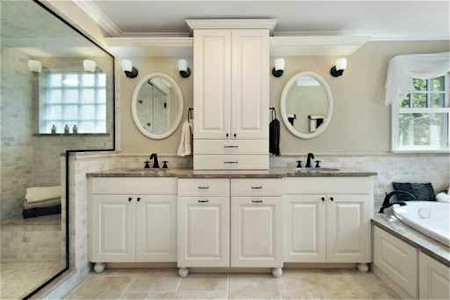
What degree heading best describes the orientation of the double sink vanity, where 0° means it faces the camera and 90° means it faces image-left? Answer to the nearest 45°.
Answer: approximately 0°

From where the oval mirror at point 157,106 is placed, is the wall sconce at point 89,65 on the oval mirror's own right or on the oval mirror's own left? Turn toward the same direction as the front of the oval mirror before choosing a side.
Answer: on the oval mirror's own right

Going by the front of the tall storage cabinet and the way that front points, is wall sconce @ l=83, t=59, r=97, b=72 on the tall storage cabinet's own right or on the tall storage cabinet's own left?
on the tall storage cabinet's own right

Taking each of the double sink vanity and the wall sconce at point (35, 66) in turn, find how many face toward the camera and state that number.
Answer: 2

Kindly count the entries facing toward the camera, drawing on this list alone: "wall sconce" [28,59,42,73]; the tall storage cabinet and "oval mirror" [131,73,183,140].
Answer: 3

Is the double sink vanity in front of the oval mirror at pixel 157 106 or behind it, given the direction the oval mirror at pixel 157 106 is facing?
in front

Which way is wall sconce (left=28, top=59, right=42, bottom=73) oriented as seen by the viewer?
toward the camera

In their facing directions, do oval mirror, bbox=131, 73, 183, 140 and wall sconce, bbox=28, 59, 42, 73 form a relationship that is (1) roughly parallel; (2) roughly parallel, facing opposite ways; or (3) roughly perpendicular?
roughly parallel

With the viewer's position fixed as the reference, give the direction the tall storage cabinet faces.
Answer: facing the viewer

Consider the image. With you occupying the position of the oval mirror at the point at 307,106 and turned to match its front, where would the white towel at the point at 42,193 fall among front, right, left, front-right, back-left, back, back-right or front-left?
front-right

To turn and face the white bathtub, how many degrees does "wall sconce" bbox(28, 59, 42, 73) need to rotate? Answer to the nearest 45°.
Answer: approximately 90° to its left

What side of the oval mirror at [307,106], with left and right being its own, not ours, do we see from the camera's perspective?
front

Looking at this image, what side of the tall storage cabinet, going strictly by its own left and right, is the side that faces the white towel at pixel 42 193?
right

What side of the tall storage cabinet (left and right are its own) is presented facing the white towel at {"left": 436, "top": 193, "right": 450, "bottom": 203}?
left

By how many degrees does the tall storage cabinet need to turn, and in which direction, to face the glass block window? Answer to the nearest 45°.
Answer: approximately 90° to its right

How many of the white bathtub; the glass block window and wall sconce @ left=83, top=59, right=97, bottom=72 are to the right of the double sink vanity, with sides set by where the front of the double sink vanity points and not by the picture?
2
